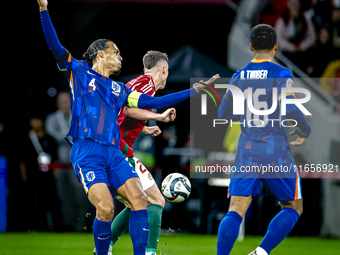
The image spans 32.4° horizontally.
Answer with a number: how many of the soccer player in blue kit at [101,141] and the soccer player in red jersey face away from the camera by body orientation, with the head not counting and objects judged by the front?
0

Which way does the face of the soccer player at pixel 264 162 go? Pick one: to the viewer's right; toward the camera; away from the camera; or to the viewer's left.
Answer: away from the camera

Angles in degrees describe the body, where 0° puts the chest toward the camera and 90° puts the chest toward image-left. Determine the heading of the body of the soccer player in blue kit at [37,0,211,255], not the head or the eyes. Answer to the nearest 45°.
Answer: approximately 315°

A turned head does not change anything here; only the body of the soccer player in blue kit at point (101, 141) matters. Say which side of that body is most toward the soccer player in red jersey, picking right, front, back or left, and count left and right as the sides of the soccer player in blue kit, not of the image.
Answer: left

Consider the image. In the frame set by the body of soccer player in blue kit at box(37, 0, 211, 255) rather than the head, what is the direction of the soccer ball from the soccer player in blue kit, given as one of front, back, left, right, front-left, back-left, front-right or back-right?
left

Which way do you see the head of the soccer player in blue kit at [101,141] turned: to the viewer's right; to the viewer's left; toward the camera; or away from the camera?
to the viewer's right

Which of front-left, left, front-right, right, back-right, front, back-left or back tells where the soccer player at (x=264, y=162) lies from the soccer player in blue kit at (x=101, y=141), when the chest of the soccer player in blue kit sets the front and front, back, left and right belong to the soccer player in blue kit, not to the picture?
front-left
